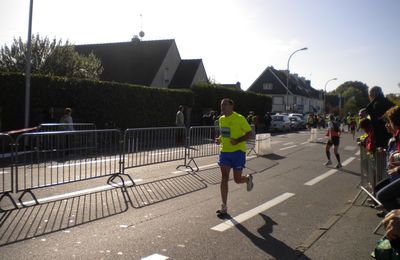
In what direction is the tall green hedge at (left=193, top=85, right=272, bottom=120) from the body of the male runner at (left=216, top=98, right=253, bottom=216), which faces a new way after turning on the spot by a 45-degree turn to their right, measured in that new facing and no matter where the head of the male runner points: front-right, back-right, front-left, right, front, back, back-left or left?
right

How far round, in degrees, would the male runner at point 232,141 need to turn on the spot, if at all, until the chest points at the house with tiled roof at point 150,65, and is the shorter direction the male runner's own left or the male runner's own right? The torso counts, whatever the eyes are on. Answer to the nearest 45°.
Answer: approximately 135° to the male runner's own right

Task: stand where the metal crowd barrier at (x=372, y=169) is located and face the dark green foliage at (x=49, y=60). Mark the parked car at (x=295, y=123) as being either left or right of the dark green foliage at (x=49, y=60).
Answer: right

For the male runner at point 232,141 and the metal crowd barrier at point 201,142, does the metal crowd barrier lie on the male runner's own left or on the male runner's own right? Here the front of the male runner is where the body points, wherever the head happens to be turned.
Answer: on the male runner's own right

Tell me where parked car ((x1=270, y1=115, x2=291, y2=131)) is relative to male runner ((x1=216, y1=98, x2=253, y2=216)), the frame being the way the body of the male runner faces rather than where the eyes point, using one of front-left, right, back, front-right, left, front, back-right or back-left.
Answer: back-right

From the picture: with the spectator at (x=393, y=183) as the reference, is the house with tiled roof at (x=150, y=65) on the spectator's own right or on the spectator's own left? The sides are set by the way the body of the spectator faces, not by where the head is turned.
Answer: on the spectator's own right

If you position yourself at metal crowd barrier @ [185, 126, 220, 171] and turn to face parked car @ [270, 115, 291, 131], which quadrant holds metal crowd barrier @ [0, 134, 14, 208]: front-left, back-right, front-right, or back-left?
back-left

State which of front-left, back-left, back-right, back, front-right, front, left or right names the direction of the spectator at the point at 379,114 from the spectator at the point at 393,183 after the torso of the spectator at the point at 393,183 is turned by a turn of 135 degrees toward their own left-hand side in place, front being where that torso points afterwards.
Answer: back-left

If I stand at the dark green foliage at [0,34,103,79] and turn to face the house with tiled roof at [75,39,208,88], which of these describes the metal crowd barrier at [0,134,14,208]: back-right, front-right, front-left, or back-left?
back-right

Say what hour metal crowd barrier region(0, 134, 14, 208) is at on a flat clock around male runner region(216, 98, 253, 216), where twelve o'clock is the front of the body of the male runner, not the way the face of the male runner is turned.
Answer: The metal crowd barrier is roughly at 2 o'clock from the male runner.

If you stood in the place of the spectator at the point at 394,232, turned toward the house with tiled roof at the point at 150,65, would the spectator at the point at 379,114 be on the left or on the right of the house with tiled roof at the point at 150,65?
right

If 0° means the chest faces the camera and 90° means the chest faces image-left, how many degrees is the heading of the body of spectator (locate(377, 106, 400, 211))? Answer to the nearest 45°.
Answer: approximately 90°

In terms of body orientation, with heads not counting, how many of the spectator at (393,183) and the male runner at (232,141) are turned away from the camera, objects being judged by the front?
0

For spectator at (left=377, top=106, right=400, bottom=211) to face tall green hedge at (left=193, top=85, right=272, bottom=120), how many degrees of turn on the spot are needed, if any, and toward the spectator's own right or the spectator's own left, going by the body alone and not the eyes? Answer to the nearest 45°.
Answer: approximately 45° to the spectator's own right
